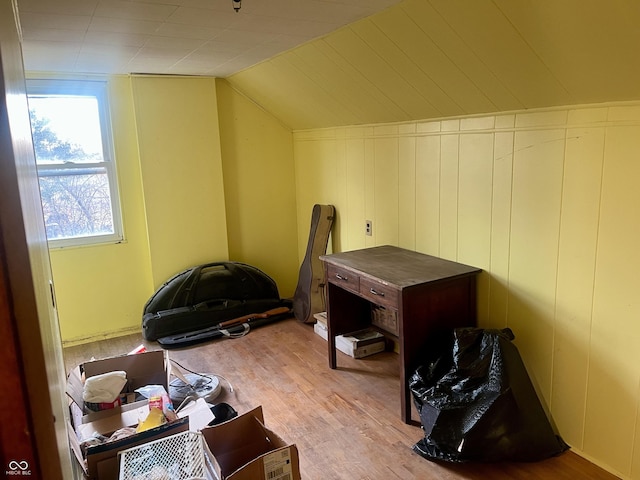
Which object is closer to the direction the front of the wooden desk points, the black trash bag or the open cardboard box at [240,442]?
the open cardboard box

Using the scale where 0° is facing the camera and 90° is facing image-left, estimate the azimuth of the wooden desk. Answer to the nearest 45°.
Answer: approximately 45°

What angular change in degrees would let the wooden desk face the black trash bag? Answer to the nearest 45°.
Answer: approximately 90° to its left

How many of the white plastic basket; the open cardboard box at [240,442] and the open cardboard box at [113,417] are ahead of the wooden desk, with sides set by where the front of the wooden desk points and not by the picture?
3

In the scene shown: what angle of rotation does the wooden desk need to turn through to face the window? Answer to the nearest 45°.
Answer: approximately 45° to its right

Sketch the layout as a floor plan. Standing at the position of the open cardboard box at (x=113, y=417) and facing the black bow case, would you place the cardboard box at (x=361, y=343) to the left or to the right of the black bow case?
right

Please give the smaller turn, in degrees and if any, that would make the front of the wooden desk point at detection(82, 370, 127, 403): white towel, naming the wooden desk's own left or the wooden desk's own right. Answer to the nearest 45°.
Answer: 0° — it already faces it

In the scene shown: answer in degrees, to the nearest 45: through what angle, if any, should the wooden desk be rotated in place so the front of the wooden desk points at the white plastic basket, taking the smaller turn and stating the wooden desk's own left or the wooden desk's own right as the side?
0° — it already faces it

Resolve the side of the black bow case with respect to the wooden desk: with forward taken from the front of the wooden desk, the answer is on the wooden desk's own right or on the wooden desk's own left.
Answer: on the wooden desk's own right
